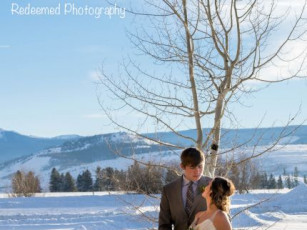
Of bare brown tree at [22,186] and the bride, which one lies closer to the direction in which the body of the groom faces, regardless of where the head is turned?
the bride

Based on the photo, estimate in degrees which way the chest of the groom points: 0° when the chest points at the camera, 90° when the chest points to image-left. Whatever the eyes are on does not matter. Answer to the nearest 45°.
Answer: approximately 315°

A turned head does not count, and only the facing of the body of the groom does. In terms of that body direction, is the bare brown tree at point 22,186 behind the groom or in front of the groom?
behind

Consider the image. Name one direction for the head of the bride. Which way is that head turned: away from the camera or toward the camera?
away from the camera

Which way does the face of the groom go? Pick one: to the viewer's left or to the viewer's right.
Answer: to the viewer's right
